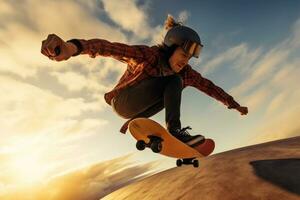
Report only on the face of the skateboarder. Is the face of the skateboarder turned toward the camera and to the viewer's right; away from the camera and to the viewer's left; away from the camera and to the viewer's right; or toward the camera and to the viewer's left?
toward the camera and to the viewer's right

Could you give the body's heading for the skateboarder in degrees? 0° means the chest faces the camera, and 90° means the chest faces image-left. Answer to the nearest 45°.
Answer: approximately 315°
